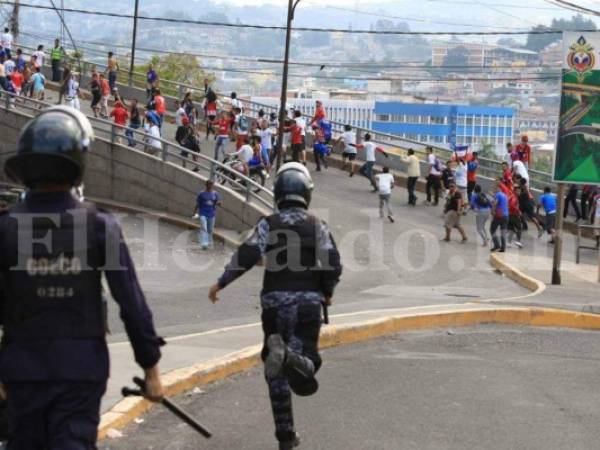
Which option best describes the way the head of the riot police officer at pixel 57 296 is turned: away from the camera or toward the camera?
away from the camera

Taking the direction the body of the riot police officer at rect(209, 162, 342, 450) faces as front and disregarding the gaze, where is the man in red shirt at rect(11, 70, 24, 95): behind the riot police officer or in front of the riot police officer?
in front

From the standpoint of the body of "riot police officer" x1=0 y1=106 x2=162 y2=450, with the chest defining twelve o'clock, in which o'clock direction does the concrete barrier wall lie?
The concrete barrier wall is roughly at 12 o'clock from the riot police officer.

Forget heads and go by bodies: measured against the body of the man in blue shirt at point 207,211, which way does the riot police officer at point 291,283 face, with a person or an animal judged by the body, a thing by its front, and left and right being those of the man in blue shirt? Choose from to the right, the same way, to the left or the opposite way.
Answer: the opposite way

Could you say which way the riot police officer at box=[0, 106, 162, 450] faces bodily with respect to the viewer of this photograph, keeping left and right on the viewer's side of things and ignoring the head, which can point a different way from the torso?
facing away from the viewer

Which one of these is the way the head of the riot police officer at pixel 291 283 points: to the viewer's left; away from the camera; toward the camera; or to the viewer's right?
away from the camera

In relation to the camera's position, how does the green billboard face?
facing the viewer

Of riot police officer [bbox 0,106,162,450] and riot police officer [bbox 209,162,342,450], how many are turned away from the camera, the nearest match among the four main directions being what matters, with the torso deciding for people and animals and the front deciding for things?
2

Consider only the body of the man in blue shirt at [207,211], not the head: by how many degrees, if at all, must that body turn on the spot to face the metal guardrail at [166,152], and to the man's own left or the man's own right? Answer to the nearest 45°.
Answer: approximately 180°

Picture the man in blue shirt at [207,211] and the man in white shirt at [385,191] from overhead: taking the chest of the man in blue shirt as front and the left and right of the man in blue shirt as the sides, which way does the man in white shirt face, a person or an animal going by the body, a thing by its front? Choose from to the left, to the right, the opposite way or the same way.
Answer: the opposite way

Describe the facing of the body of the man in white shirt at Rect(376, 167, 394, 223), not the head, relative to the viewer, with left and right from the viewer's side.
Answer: facing away from the viewer

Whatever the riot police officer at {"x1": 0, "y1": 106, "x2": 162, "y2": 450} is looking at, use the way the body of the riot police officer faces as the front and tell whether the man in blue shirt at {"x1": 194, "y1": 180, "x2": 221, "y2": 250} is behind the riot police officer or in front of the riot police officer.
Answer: in front
